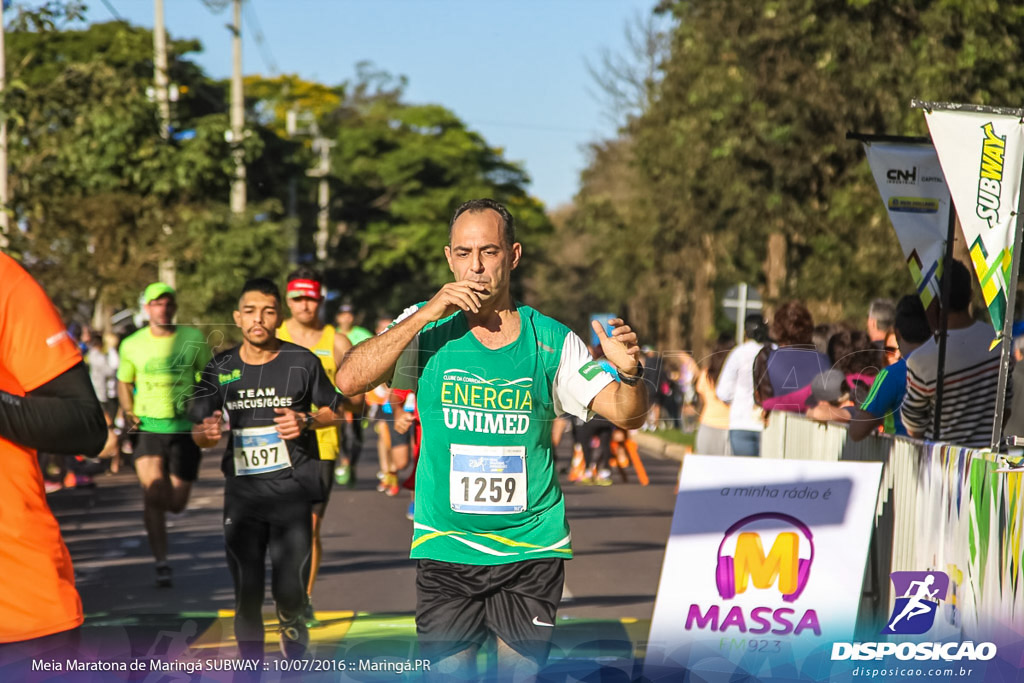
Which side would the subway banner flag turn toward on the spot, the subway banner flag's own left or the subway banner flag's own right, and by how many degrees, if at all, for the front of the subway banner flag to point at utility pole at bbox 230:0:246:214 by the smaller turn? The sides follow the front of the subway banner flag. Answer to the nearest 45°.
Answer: approximately 135° to the subway banner flag's own right

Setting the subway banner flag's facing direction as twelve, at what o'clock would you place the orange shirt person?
The orange shirt person is roughly at 1 o'clock from the subway banner flag.

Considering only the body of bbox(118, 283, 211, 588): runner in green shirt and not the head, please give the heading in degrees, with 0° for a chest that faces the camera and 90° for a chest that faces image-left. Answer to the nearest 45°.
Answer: approximately 0°

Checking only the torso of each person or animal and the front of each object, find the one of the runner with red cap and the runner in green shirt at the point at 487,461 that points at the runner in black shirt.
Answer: the runner with red cap

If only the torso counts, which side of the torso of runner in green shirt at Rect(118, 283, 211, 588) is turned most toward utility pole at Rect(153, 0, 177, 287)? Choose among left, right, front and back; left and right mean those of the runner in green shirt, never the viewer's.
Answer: back
